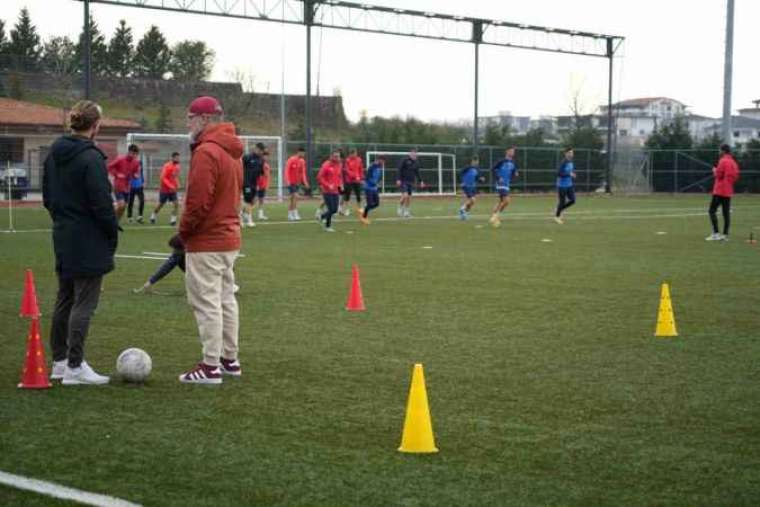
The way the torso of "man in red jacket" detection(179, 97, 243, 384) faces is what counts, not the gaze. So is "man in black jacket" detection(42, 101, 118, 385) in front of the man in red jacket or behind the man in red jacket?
in front

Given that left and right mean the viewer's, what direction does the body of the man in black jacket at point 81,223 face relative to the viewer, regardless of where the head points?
facing away from the viewer and to the right of the viewer

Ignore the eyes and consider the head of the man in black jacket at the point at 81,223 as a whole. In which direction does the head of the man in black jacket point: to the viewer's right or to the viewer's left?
to the viewer's right

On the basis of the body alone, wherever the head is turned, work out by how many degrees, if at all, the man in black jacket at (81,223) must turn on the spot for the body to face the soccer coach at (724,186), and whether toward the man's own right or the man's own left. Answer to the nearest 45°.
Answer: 0° — they already face them
